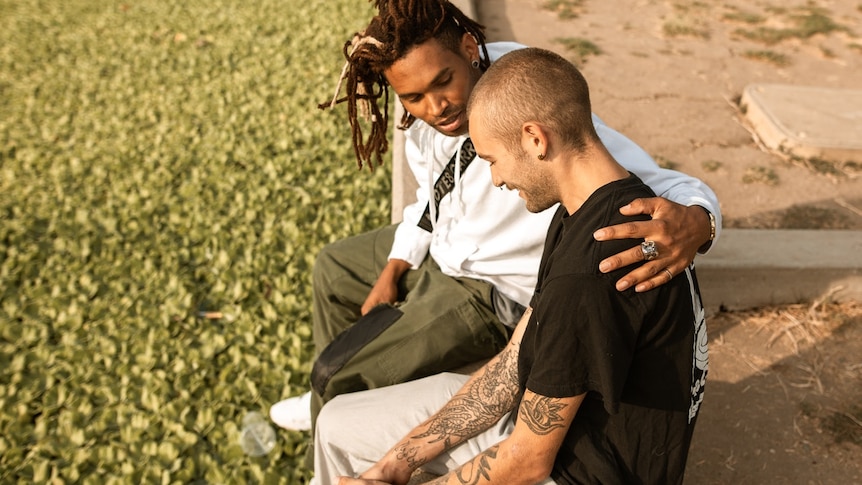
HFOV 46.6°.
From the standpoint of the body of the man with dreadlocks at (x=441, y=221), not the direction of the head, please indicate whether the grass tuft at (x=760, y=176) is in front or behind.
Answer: behind

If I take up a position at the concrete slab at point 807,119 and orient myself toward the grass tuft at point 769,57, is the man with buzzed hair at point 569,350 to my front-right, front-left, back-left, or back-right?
back-left

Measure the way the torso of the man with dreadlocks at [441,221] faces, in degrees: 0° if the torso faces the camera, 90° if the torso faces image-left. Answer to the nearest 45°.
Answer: approximately 45°

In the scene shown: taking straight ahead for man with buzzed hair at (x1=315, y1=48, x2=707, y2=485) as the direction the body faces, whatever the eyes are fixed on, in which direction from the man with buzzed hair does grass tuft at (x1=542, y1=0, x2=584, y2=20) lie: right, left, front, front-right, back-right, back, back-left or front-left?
right

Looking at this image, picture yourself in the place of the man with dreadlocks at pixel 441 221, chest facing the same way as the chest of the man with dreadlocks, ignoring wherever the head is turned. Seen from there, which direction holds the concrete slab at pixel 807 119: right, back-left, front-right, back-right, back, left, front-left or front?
back

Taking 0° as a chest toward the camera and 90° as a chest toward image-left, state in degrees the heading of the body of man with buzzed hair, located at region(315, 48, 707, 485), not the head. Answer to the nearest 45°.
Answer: approximately 90°

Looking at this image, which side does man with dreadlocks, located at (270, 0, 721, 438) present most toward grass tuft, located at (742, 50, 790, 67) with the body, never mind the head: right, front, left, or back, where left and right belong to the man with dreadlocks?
back

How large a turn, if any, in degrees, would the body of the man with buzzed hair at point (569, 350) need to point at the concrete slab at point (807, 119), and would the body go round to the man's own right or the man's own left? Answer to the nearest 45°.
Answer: approximately 135° to the man's own right
